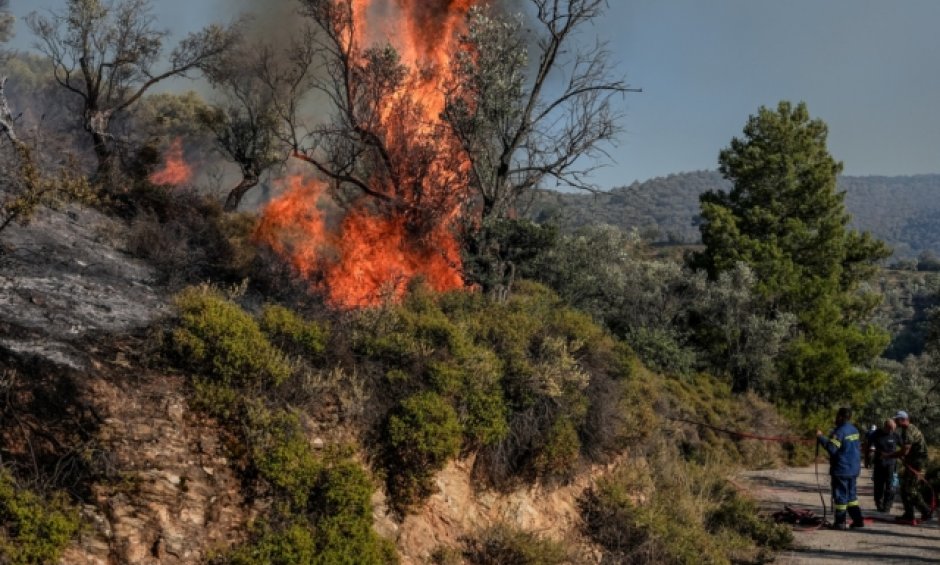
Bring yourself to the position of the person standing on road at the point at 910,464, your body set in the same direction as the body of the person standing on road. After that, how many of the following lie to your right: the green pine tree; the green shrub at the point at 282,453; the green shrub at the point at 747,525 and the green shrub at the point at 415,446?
1

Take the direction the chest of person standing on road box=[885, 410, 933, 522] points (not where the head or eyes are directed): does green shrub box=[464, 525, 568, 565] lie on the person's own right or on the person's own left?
on the person's own left

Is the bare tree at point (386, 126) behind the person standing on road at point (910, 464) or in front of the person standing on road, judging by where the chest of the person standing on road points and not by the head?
in front

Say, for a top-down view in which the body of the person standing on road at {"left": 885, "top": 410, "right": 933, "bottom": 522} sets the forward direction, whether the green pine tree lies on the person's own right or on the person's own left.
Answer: on the person's own right

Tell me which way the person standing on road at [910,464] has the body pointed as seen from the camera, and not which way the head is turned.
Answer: to the viewer's left

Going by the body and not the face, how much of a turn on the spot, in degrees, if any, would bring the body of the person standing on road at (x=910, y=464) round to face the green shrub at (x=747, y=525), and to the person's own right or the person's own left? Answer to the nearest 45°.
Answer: approximately 45° to the person's own left

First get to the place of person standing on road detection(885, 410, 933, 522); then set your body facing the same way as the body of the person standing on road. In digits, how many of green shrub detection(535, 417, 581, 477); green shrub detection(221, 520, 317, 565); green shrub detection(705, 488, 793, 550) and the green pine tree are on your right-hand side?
1

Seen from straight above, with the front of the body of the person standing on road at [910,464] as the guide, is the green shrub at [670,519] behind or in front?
in front

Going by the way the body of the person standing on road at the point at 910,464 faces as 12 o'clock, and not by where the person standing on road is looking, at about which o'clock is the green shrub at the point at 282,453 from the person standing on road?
The green shrub is roughly at 10 o'clock from the person standing on road.

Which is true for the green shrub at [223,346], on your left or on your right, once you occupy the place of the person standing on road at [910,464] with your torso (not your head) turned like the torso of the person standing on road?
on your left

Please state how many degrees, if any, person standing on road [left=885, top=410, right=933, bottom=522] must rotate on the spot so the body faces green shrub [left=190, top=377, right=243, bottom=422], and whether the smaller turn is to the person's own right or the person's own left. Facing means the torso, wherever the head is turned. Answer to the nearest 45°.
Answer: approximately 45° to the person's own left

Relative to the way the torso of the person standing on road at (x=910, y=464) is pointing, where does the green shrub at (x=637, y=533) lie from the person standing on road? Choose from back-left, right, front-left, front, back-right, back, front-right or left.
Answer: front-left

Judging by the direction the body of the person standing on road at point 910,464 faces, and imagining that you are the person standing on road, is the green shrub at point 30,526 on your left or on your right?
on your left

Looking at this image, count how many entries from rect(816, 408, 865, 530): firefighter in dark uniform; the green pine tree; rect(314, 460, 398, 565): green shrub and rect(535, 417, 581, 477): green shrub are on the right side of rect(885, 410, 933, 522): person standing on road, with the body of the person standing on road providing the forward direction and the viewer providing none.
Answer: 1
